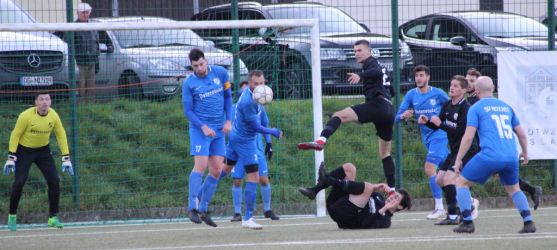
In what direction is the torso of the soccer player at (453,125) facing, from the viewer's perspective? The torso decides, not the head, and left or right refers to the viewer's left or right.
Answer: facing the viewer and to the left of the viewer

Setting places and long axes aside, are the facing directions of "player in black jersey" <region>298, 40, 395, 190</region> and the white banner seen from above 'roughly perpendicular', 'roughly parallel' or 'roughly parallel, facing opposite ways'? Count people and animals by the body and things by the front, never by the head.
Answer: roughly perpendicular

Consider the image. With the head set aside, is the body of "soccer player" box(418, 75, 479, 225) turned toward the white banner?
no

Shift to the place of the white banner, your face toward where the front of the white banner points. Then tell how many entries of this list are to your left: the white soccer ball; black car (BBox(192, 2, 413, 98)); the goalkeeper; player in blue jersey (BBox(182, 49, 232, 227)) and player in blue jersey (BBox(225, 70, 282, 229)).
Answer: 0

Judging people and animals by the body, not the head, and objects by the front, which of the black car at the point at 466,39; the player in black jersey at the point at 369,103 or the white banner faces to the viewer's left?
the player in black jersey

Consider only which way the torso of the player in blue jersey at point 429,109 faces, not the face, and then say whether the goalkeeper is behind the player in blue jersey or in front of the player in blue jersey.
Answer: in front

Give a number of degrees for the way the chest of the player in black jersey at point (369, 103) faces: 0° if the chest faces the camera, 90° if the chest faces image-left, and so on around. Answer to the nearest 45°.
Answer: approximately 90°

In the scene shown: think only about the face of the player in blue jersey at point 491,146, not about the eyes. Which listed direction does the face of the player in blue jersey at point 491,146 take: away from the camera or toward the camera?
away from the camera

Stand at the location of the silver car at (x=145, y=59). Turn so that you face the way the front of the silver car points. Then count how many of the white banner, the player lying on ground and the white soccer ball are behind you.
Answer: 0

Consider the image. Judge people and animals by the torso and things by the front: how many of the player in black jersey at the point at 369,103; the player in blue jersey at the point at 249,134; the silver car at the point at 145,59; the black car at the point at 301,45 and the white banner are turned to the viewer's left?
1

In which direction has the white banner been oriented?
toward the camera

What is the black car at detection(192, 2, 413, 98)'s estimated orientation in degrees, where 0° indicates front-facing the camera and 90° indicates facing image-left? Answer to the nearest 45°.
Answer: approximately 315°

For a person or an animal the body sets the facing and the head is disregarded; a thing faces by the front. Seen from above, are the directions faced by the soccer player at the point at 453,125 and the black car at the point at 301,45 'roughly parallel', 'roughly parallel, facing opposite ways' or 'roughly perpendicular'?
roughly perpendicular

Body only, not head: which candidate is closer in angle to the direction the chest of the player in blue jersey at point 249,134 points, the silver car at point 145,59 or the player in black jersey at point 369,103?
the player in black jersey

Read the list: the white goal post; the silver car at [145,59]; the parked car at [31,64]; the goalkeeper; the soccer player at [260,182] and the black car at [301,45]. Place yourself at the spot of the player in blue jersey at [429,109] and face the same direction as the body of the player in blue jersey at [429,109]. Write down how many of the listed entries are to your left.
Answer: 0

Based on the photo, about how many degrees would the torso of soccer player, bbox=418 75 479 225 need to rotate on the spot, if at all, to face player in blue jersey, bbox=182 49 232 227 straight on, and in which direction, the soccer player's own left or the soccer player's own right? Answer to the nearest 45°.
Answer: approximately 45° to the soccer player's own right

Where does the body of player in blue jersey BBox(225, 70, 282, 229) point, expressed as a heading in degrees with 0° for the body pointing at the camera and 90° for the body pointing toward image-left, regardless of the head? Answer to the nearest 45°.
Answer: approximately 315°

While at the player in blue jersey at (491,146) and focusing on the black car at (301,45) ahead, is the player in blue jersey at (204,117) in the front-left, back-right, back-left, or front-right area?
front-left

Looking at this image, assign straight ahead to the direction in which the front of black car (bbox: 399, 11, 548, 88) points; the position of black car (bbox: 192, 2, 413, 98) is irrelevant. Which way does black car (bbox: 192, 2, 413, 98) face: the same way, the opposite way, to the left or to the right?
the same way
